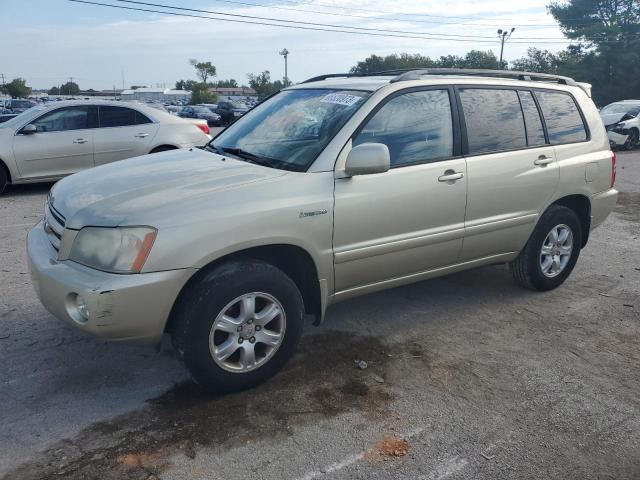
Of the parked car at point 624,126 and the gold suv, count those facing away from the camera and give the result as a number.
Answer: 0

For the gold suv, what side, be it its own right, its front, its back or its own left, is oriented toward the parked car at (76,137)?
right

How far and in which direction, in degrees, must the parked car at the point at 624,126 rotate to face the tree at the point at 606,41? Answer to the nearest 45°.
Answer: approximately 135° to its right

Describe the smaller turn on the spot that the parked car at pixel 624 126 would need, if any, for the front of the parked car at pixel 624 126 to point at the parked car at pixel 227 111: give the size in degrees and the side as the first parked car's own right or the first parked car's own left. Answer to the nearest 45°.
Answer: approximately 90° to the first parked car's own right

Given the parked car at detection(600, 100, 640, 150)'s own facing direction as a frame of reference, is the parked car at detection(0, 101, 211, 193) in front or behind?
in front

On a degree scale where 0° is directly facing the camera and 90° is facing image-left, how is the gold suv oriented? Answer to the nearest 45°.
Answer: approximately 45°

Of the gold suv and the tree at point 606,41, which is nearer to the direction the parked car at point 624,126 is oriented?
the gold suv

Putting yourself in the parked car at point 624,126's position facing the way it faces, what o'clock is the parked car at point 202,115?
the parked car at point 202,115 is roughly at 2 o'clock from the parked car at point 624,126.

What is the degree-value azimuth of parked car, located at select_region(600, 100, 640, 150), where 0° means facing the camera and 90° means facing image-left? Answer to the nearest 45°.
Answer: approximately 45°

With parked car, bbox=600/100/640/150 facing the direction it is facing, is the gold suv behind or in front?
in front
